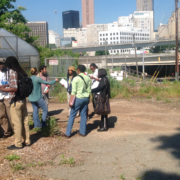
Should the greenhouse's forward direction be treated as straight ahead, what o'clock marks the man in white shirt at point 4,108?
The man in white shirt is roughly at 12 o'clock from the greenhouse.

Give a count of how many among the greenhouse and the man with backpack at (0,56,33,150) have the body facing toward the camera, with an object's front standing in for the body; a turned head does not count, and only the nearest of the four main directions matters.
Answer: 1

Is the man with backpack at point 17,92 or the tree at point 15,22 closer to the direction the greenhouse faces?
the man with backpack

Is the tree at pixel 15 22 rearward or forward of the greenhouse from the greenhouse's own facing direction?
rearward

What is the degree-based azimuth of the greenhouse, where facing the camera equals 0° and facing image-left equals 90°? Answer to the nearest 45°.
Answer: approximately 0°

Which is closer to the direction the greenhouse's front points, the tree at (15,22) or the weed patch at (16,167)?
the weed patch
